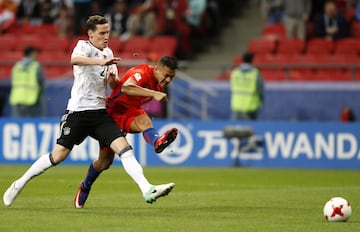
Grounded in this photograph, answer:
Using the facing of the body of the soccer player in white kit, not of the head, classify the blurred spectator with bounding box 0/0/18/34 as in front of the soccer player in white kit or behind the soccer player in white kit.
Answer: behind

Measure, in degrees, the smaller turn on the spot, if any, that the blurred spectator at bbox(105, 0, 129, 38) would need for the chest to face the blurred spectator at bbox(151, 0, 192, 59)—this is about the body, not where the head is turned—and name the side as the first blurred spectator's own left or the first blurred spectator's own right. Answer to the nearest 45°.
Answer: approximately 90° to the first blurred spectator's own left

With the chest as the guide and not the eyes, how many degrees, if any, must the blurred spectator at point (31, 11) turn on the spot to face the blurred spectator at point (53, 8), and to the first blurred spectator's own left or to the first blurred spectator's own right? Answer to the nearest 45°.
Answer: approximately 45° to the first blurred spectator's own left

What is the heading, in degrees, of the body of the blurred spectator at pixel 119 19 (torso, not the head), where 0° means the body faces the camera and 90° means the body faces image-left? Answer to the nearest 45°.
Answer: approximately 0°

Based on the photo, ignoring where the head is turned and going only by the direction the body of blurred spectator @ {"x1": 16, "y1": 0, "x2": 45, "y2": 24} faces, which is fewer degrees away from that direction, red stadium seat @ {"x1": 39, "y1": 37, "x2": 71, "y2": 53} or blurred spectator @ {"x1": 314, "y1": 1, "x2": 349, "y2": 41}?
the red stadium seat

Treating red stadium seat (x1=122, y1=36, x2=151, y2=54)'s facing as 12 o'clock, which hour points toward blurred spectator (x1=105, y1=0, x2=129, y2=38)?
The blurred spectator is roughly at 5 o'clock from the red stadium seat.

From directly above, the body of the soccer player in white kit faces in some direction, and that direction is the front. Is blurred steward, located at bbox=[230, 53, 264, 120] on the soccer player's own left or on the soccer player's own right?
on the soccer player's own left

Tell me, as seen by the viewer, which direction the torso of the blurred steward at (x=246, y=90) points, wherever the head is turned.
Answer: away from the camera

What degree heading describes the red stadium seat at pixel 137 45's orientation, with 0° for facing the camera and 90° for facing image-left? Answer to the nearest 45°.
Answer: approximately 0°

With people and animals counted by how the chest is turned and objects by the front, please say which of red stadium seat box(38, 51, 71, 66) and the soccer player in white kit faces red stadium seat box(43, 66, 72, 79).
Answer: red stadium seat box(38, 51, 71, 66)

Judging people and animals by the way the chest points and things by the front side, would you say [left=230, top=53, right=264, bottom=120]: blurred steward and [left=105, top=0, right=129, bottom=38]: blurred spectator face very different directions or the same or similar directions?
very different directions
